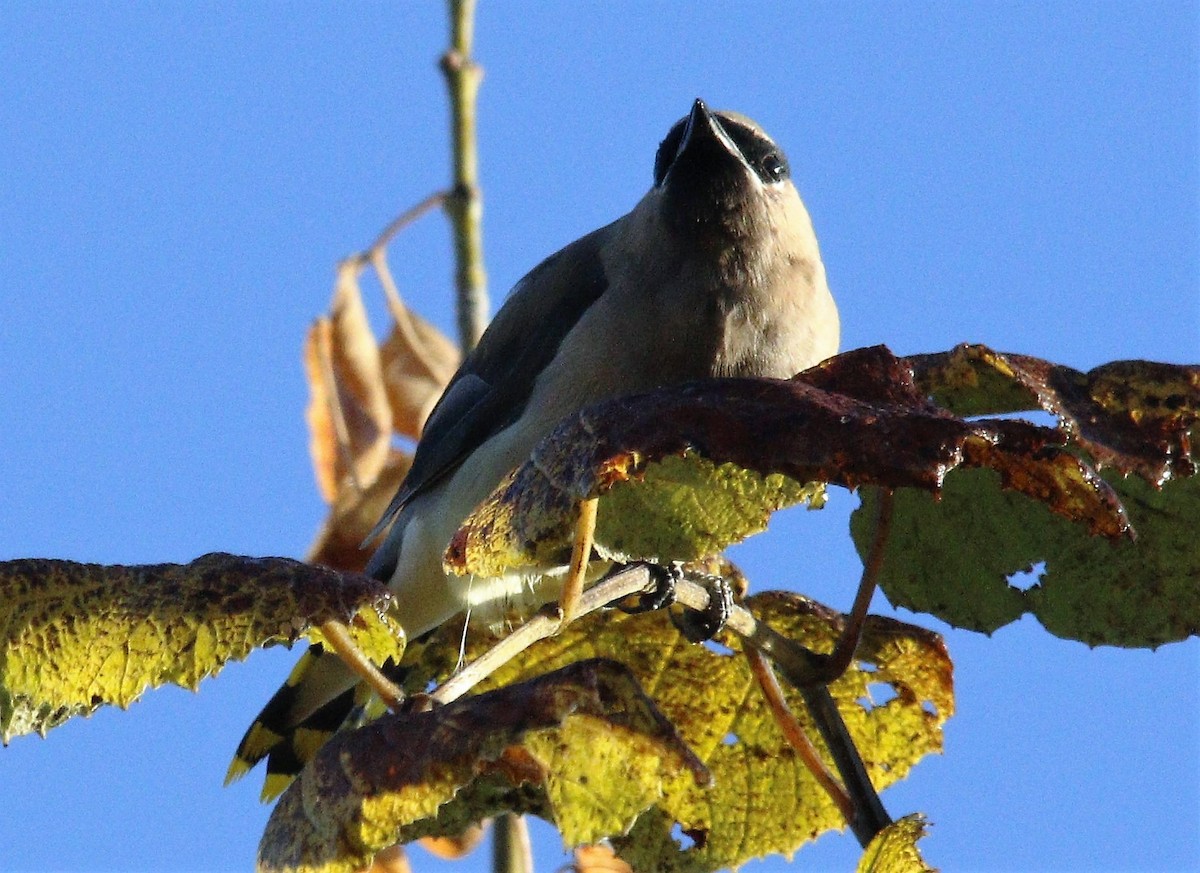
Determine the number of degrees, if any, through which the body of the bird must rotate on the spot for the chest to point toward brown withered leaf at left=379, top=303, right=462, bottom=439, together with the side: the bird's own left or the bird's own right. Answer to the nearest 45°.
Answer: approximately 180°

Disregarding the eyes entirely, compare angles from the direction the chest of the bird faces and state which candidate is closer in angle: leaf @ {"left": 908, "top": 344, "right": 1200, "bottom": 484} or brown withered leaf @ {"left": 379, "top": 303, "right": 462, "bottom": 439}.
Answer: the leaf

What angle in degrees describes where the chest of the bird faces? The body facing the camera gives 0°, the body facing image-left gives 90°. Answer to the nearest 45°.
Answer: approximately 315°

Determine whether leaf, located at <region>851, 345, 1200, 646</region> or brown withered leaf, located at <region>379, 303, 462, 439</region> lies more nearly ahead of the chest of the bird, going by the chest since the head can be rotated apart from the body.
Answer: the leaf

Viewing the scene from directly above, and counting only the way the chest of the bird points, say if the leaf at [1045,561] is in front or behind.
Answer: in front
